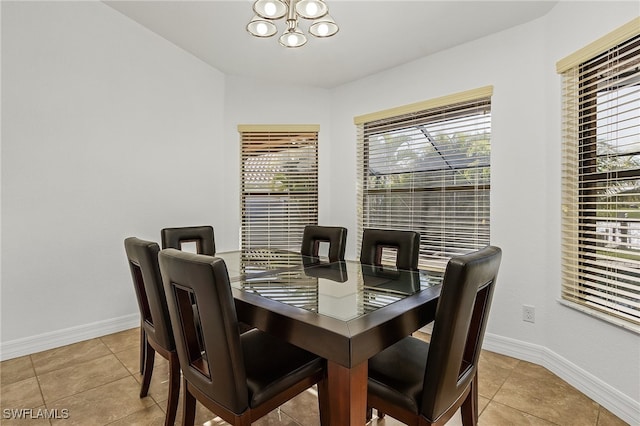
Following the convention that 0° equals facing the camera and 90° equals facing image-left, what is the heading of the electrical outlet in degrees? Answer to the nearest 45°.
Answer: approximately 45°

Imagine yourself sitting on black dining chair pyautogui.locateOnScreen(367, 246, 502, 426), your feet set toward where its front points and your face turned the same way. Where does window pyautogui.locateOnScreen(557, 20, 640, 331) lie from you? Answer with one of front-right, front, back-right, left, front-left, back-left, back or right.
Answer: right

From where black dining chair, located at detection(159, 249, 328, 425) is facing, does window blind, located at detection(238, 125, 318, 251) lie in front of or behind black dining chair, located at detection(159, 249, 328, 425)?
in front

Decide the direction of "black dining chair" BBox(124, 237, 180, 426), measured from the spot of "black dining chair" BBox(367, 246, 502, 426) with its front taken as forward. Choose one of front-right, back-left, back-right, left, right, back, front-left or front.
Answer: front-left

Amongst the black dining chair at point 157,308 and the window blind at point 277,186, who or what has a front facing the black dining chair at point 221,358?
the window blind

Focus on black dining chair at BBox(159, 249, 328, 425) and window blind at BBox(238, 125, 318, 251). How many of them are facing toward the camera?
1

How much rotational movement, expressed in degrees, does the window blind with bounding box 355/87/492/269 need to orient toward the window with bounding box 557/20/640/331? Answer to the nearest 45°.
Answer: approximately 90° to its left

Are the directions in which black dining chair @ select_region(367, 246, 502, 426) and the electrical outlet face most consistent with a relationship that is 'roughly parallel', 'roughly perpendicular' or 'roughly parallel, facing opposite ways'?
roughly perpendicular
